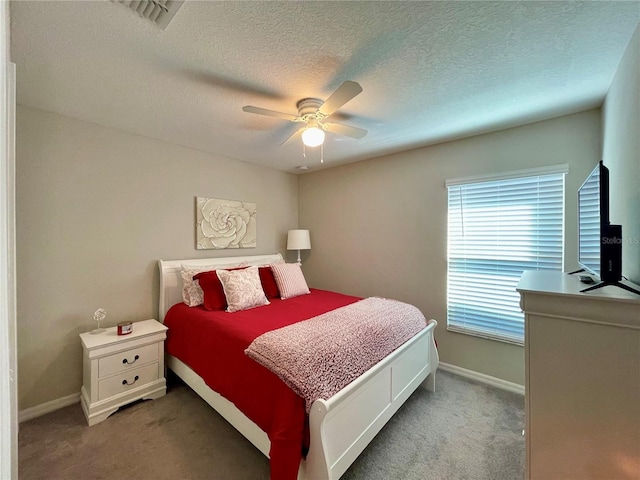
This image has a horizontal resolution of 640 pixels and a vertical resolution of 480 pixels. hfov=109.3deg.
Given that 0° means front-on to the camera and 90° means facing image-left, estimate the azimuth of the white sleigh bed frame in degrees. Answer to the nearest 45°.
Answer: approximately 315°

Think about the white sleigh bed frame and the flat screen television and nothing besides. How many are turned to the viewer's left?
1

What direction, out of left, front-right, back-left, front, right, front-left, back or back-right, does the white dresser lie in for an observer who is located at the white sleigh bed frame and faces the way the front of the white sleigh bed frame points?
front

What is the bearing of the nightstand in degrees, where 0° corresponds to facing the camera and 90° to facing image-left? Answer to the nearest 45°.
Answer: approximately 315°

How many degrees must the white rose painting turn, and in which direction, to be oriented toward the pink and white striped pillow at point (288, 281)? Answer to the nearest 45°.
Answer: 0° — it already faces it

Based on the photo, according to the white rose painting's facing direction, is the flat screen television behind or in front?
in front

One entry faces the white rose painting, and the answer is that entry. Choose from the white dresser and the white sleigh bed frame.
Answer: the white dresser

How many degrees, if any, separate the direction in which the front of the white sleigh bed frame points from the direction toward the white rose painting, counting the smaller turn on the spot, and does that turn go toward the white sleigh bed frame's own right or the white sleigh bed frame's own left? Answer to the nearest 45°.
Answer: approximately 180°

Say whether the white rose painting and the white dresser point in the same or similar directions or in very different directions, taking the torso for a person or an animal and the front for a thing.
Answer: very different directions

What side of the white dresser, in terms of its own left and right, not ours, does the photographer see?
left

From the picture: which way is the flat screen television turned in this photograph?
to the viewer's left

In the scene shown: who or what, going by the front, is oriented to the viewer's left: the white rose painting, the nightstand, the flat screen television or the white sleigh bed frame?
the flat screen television

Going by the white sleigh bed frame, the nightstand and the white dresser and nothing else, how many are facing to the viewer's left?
1
